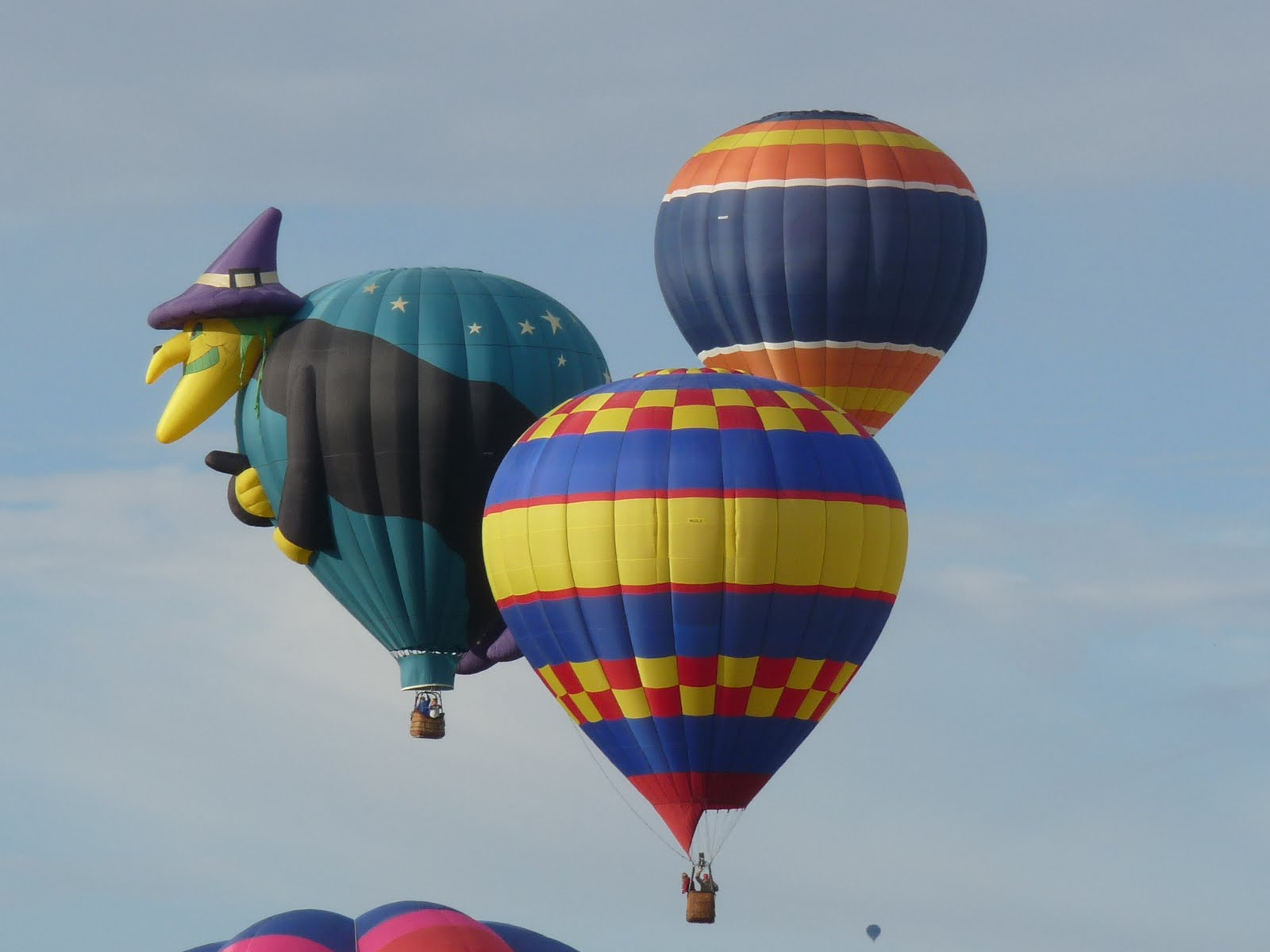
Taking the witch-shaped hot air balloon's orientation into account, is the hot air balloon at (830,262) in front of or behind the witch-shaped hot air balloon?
behind

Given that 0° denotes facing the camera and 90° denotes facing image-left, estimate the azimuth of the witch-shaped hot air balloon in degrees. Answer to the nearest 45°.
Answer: approximately 90°
